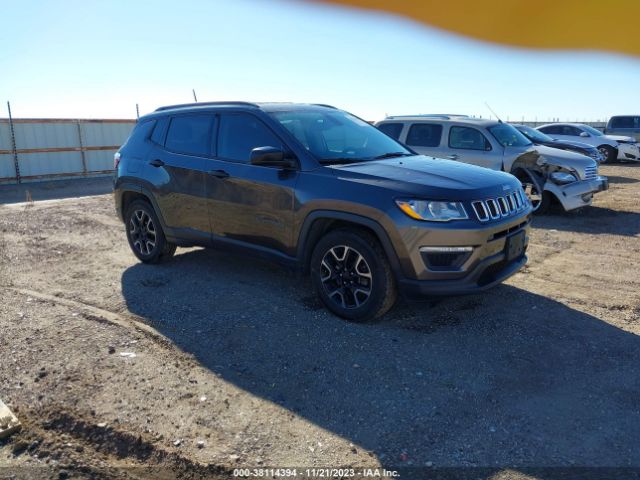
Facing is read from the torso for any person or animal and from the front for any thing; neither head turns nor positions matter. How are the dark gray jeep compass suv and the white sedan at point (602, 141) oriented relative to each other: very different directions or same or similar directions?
same or similar directions

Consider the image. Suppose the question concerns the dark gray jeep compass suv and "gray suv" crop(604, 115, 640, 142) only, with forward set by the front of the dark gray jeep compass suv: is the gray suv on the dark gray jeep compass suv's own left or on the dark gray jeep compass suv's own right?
on the dark gray jeep compass suv's own left

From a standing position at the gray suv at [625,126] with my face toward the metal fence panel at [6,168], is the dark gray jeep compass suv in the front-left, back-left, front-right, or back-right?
front-left

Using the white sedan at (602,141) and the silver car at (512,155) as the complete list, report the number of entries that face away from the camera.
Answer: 0

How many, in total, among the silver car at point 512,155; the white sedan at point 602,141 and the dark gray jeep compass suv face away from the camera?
0

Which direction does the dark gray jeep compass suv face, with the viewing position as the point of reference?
facing the viewer and to the right of the viewer

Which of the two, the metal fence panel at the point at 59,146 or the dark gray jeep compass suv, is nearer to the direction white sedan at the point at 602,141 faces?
the dark gray jeep compass suv

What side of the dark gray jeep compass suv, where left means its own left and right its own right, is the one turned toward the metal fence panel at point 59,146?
back

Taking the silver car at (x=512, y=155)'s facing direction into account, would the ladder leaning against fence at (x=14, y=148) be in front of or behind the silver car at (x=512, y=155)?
behind

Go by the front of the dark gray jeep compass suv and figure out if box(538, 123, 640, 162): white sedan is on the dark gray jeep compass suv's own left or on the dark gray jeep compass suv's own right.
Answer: on the dark gray jeep compass suv's own left

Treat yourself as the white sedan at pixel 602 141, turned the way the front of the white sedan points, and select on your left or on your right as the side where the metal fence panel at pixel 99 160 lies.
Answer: on your right

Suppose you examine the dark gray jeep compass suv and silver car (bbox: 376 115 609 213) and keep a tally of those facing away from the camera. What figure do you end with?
0

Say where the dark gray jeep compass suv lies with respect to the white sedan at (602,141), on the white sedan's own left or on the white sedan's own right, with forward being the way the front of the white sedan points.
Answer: on the white sedan's own right

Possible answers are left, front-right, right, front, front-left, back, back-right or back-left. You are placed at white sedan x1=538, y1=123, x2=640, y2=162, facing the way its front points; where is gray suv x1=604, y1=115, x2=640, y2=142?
back-left
